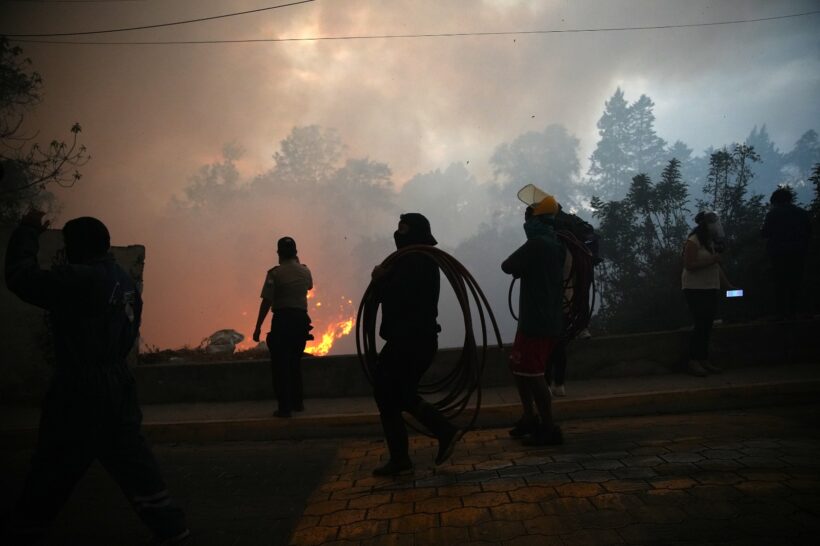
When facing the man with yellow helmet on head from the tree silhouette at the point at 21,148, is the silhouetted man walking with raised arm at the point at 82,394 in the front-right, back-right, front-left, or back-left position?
front-right

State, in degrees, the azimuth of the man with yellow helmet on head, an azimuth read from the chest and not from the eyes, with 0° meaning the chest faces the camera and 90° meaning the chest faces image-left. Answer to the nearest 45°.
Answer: approximately 90°

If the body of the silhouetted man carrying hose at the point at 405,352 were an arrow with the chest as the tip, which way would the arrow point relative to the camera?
to the viewer's left

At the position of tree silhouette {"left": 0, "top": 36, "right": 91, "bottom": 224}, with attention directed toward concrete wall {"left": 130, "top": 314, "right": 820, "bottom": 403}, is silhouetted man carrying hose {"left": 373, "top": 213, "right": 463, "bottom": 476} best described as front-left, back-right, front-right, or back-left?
front-right

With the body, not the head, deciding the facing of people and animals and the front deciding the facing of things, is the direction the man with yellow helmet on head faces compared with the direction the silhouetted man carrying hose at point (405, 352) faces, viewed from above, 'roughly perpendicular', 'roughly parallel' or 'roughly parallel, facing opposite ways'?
roughly parallel

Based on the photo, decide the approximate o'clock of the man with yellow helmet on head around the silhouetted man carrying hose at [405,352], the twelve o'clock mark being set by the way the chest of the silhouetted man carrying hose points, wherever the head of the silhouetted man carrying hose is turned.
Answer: The man with yellow helmet on head is roughly at 5 o'clock from the silhouetted man carrying hose.

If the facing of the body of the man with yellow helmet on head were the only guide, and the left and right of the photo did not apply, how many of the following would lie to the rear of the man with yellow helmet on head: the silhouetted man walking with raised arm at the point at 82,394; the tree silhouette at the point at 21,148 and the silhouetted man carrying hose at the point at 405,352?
0

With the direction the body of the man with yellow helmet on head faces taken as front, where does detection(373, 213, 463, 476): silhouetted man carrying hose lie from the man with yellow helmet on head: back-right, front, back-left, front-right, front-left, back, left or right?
front-left

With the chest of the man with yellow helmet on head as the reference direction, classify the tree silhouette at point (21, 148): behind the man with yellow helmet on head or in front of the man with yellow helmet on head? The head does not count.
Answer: in front

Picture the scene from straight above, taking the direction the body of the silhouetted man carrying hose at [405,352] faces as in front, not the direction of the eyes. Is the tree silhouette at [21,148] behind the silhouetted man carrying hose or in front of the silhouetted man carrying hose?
in front
